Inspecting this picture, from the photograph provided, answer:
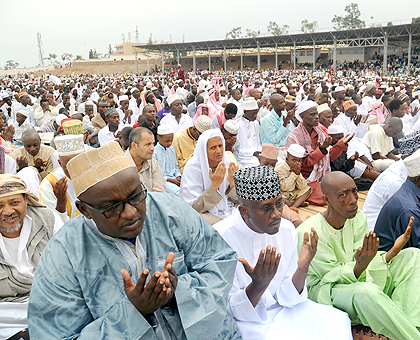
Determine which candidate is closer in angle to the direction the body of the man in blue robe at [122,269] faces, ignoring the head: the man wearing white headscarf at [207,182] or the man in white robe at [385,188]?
the man in white robe

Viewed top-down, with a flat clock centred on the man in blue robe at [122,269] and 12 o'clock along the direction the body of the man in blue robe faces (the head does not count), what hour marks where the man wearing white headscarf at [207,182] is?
The man wearing white headscarf is roughly at 8 o'clock from the man in blue robe.

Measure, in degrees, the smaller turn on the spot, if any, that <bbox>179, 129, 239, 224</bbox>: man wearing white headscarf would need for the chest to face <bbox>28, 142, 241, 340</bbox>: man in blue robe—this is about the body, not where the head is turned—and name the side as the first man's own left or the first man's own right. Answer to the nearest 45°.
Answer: approximately 45° to the first man's own right

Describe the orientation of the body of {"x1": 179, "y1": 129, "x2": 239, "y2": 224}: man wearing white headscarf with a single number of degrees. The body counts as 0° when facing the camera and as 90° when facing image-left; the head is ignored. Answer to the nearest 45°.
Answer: approximately 315°

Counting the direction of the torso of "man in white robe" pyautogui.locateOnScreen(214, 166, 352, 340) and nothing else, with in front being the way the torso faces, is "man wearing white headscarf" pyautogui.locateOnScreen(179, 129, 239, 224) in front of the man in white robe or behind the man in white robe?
behind

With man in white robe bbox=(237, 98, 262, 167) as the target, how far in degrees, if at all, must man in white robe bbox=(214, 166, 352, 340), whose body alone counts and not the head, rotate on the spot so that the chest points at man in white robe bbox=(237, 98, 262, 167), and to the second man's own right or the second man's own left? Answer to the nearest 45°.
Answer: approximately 135° to the second man's own left
